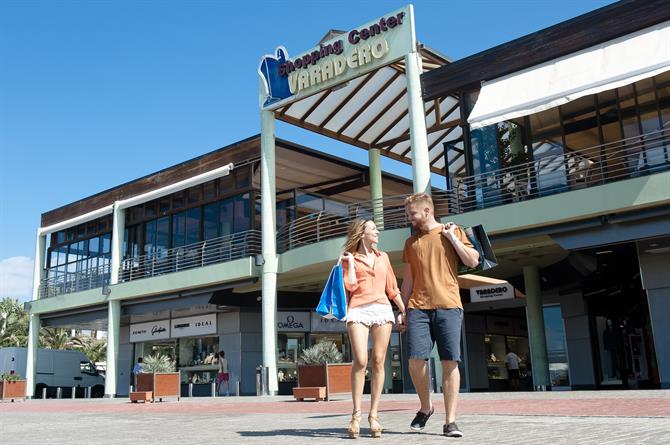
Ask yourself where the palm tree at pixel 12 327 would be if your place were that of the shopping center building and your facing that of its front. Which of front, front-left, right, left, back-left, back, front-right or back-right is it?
right

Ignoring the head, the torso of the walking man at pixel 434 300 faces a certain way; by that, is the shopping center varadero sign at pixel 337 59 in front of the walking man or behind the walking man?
behind

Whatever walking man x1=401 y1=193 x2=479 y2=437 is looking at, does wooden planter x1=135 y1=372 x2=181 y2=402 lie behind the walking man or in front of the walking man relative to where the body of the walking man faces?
behind

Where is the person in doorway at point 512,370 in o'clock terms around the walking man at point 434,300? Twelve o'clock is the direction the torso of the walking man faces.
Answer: The person in doorway is roughly at 6 o'clock from the walking man.

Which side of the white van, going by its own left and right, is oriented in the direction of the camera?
right

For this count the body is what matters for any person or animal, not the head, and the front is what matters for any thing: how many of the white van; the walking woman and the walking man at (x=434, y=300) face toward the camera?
2

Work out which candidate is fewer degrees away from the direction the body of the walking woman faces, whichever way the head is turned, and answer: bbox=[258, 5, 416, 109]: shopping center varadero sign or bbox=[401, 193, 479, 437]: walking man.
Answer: the walking man

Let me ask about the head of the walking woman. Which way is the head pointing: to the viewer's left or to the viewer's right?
to the viewer's right

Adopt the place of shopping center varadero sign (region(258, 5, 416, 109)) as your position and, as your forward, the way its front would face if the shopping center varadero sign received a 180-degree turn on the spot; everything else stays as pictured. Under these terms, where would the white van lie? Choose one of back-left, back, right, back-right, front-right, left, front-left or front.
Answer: left

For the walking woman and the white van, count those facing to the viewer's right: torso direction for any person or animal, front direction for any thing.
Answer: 1

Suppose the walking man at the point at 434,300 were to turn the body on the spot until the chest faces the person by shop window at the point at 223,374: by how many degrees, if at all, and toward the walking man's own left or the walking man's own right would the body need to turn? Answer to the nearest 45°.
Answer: approximately 135° to the walking man's own right

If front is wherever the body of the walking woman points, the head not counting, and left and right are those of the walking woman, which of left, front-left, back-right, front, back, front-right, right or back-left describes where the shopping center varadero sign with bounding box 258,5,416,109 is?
back
